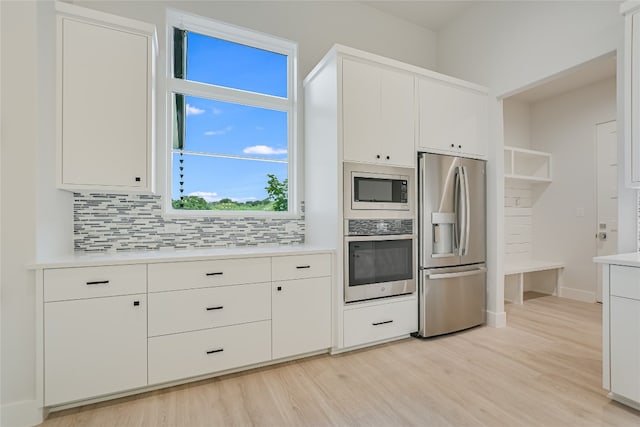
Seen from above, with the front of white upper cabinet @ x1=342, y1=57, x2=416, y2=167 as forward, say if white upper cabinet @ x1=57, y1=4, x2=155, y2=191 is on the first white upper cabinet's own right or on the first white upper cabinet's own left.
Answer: on the first white upper cabinet's own right

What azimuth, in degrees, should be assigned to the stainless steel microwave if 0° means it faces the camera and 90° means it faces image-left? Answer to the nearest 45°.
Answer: approximately 315°

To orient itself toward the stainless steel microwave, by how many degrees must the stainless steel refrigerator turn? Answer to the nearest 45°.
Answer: approximately 90° to its right

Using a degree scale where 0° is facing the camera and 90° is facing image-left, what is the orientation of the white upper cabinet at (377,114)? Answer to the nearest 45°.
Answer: approximately 315°

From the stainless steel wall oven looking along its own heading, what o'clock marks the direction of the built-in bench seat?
The built-in bench seat is roughly at 9 o'clock from the stainless steel wall oven.

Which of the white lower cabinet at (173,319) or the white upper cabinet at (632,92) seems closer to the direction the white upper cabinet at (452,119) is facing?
the white upper cabinet

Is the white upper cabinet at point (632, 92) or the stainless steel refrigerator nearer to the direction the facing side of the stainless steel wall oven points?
the white upper cabinet

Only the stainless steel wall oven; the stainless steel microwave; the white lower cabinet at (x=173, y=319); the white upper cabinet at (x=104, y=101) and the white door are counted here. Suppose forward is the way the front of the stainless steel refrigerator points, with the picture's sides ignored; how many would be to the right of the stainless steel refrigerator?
4

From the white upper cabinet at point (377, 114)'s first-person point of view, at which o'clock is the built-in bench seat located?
The built-in bench seat is roughly at 9 o'clock from the white upper cabinet.
